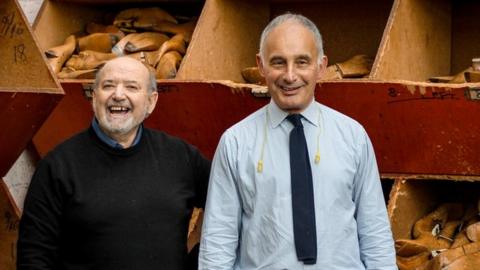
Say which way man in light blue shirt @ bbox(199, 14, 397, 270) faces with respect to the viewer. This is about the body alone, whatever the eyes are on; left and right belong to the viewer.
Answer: facing the viewer

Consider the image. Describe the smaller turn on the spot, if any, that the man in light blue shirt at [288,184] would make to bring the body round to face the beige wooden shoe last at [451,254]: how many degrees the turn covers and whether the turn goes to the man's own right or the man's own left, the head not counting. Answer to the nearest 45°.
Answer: approximately 135° to the man's own left

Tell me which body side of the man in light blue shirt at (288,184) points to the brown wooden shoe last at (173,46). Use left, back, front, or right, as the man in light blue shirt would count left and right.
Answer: back

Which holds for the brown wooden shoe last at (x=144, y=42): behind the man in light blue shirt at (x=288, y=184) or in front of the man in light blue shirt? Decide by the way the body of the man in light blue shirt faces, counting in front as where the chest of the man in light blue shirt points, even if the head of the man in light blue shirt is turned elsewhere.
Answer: behind

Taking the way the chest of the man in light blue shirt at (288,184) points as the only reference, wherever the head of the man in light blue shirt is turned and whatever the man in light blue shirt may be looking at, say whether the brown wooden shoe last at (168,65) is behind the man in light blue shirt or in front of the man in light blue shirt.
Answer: behind

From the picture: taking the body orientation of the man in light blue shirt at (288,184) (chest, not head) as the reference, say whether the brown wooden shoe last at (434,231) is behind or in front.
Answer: behind
